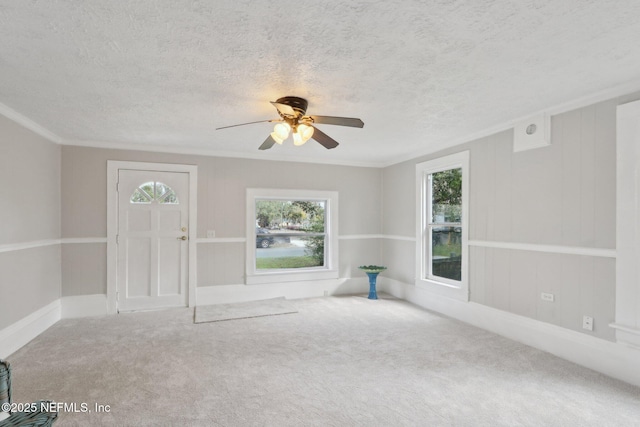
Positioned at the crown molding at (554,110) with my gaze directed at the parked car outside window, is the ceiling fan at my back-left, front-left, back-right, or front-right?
front-left

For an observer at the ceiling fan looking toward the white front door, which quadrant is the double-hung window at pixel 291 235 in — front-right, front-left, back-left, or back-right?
front-right

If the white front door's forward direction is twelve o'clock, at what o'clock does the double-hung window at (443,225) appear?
The double-hung window is roughly at 10 o'clock from the white front door.

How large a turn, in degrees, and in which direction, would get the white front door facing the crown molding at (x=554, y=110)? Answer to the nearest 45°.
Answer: approximately 45° to its left

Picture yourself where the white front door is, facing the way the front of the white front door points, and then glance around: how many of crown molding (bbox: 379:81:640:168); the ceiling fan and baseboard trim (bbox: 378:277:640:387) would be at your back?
0

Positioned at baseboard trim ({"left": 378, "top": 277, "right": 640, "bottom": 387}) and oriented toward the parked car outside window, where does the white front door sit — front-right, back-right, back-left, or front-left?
front-left

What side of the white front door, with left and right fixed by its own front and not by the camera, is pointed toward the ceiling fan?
front

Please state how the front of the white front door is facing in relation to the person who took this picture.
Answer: facing the viewer

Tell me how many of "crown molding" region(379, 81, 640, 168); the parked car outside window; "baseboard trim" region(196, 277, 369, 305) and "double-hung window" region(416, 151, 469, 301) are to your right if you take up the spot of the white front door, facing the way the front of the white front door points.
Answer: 0

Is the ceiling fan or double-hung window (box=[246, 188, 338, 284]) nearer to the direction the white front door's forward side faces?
the ceiling fan

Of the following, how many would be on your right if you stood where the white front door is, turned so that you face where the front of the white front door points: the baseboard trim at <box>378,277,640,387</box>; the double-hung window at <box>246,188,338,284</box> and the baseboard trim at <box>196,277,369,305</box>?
0

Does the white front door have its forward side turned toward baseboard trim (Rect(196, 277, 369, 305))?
no

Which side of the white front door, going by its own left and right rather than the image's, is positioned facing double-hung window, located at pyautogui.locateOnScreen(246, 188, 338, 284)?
left
